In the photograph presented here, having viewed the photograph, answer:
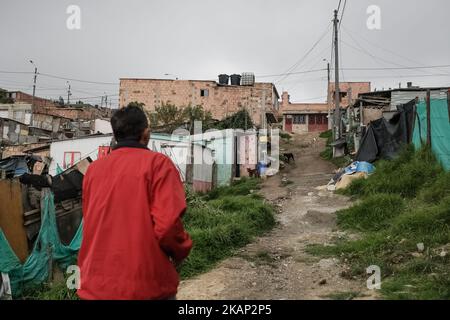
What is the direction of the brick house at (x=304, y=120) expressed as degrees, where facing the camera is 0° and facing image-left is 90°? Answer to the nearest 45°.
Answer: approximately 0°

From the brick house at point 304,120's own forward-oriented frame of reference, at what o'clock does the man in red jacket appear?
The man in red jacket is roughly at 12 o'clock from the brick house.

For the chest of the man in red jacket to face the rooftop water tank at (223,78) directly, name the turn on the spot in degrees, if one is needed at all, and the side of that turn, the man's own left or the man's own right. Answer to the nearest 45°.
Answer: approximately 45° to the man's own left

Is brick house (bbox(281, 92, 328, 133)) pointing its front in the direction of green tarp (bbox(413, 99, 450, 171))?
yes

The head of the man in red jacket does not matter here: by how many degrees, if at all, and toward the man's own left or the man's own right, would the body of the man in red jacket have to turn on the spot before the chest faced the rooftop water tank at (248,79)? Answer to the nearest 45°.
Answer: approximately 45° to the man's own left

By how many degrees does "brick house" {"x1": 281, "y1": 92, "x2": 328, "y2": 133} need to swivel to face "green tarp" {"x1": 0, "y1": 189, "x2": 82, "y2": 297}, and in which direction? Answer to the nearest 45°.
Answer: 0° — it already faces it

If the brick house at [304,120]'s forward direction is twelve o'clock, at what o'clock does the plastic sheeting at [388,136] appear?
The plastic sheeting is roughly at 12 o'clock from the brick house.

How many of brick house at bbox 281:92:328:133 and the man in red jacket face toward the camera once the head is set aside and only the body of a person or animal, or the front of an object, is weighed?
1

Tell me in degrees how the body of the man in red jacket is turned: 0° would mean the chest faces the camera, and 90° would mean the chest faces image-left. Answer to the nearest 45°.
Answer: approximately 225°

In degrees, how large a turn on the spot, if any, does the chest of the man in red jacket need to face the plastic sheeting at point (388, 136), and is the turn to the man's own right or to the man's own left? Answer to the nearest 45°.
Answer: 0° — they already face it
